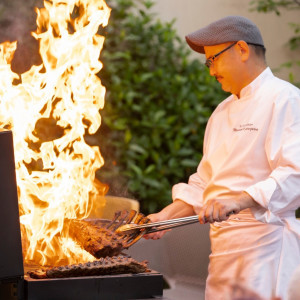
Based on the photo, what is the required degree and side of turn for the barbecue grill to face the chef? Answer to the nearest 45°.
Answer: approximately 45° to its left

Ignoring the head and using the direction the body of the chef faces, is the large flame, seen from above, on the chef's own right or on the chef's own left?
on the chef's own right

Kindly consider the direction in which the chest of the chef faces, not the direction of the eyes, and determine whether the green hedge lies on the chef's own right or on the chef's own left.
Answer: on the chef's own right

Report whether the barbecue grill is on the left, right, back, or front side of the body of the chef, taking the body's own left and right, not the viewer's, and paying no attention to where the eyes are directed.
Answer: front

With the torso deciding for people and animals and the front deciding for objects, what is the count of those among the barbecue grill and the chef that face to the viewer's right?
1

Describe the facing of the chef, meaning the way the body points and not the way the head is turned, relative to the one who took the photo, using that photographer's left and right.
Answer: facing the viewer and to the left of the viewer

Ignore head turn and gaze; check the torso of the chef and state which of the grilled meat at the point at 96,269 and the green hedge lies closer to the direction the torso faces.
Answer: the grilled meat

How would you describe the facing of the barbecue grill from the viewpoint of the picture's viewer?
facing to the right of the viewer

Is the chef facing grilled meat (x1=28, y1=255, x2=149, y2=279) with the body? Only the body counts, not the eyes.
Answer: yes

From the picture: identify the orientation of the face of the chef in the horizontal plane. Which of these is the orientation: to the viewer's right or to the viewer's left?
to the viewer's left

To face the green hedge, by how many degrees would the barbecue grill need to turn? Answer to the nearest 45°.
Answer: approximately 90° to its left
